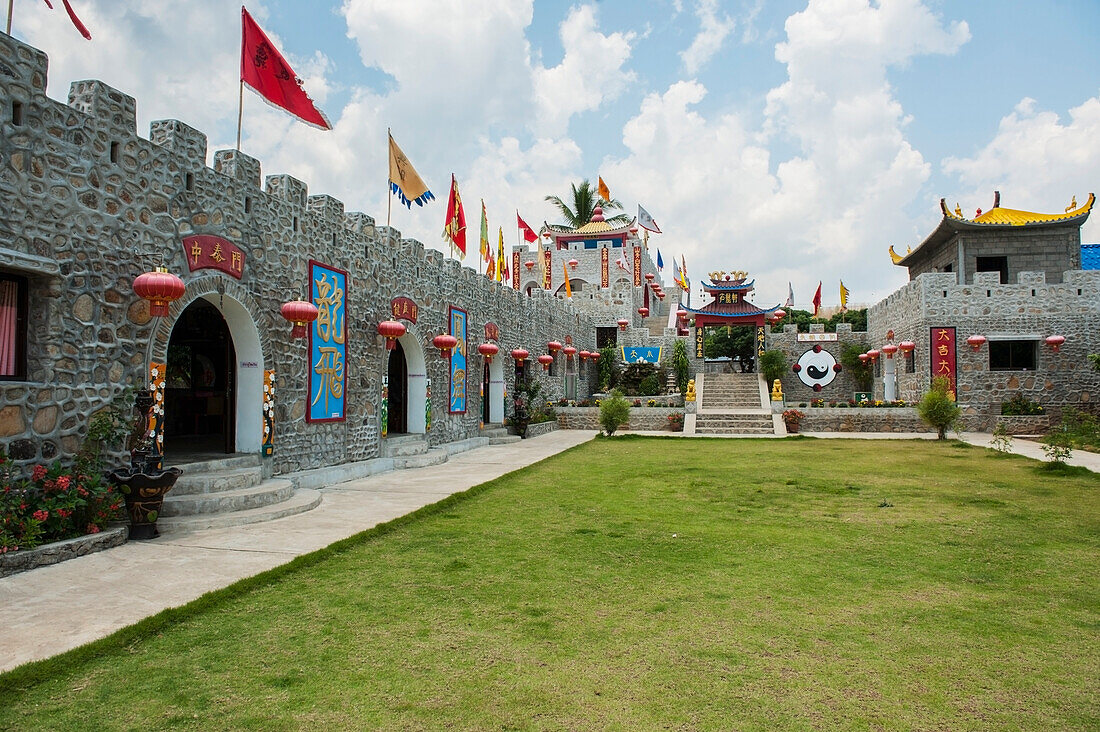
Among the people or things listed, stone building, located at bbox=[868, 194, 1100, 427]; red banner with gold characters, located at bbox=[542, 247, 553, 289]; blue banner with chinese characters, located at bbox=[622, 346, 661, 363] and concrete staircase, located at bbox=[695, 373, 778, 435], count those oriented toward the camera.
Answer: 4

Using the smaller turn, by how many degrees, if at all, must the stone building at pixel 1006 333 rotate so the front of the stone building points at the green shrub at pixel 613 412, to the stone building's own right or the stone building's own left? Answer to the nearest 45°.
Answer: approximately 45° to the stone building's own right

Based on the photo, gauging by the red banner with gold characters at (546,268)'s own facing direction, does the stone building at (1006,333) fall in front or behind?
in front

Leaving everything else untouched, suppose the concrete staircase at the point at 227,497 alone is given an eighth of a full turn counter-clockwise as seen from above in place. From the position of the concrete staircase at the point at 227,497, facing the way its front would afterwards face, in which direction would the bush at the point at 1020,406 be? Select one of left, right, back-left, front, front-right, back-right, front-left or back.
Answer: front

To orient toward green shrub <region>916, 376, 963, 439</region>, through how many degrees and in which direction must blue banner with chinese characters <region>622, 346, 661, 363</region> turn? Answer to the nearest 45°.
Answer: approximately 45° to its left

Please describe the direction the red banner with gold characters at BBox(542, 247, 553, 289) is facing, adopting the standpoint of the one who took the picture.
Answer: facing the viewer

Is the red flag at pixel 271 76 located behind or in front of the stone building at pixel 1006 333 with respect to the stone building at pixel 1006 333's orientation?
in front

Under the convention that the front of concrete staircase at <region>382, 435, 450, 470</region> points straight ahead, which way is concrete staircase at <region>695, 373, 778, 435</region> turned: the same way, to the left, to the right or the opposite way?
to the right

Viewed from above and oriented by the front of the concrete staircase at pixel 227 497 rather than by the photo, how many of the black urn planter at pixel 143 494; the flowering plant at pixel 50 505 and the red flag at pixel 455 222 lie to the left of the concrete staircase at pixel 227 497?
1

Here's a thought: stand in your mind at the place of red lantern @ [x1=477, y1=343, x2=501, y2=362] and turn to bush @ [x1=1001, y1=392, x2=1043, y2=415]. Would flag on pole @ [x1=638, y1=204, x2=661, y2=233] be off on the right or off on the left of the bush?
left

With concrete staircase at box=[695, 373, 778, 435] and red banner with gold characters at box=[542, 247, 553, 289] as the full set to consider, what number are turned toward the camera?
2

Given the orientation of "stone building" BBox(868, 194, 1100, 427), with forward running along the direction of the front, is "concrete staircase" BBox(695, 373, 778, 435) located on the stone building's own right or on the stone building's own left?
on the stone building's own right

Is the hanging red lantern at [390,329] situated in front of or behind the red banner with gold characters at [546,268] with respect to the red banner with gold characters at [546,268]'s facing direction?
in front

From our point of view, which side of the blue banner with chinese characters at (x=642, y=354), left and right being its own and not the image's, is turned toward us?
front

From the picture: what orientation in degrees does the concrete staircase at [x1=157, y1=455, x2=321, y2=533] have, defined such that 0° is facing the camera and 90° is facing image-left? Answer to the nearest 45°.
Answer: approximately 315°

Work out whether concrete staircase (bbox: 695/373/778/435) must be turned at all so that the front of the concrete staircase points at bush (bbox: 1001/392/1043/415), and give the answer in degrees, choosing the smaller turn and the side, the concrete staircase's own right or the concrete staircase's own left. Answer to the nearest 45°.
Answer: approximately 90° to the concrete staircase's own left

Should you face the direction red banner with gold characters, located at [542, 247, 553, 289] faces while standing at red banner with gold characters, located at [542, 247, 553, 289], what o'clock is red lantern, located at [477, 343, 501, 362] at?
The red lantern is roughly at 12 o'clock from the red banner with gold characters.

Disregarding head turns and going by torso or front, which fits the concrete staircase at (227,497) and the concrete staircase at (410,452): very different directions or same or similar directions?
same or similar directions
